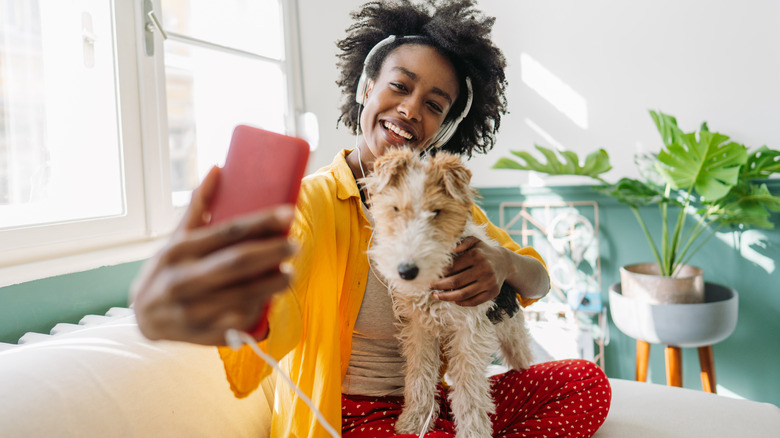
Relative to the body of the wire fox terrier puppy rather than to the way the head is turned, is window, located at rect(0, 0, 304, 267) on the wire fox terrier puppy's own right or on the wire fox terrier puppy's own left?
on the wire fox terrier puppy's own right

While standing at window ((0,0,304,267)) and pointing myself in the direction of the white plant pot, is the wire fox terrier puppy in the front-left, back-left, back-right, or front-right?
front-right

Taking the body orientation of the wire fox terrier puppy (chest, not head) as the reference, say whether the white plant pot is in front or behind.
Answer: behind

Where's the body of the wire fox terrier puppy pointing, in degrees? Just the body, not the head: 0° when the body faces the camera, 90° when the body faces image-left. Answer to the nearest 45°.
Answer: approximately 45°
